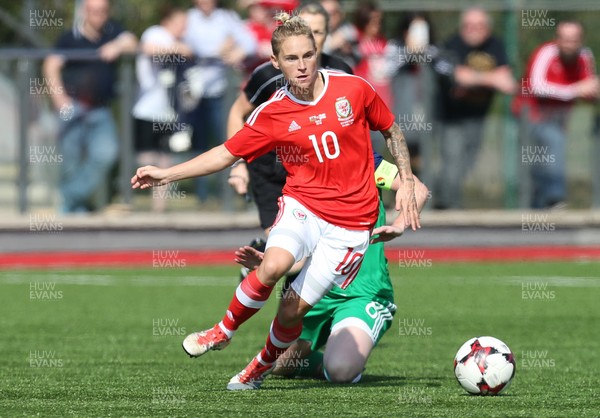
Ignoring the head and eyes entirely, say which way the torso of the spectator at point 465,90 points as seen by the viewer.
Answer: toward the camera

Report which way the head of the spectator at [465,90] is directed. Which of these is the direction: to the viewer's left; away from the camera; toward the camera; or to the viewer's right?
toward the camera

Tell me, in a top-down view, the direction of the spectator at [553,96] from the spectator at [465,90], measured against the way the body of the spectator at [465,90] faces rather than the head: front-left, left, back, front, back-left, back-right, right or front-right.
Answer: left

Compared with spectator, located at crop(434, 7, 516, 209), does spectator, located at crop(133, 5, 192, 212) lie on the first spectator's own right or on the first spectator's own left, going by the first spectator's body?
on the first spectator's own right

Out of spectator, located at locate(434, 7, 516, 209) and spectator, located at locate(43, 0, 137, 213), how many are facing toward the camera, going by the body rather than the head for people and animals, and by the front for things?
2

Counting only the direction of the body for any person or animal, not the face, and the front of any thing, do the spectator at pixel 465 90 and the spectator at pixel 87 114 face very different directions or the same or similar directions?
same or similar directions

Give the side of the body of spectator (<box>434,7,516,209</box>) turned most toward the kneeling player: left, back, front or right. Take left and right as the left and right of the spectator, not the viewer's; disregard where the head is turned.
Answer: front

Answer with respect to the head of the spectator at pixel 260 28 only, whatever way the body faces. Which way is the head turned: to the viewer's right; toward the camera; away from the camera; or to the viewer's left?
toward the camera

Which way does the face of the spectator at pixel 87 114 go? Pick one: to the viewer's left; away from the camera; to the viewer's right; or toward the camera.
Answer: toward the camera

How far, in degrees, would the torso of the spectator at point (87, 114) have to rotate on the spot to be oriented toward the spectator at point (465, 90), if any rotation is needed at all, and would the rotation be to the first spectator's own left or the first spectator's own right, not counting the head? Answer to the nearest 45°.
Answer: approximately 90° to the first spectator's own left

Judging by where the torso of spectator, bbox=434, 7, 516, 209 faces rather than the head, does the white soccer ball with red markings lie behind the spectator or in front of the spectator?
in front

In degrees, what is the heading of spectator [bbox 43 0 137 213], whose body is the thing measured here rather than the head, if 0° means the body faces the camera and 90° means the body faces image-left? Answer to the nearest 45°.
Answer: approximately 0°

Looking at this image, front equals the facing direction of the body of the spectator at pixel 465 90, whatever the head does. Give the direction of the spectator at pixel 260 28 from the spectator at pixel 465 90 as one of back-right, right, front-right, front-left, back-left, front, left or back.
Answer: right

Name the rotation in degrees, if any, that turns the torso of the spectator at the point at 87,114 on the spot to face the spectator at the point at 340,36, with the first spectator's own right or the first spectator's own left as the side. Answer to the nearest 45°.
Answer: approximately 90° to the first spectator's own left

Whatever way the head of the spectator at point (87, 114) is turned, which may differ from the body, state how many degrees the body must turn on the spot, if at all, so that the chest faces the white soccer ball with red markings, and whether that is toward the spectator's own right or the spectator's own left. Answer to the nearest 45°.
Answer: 0° — they already face it

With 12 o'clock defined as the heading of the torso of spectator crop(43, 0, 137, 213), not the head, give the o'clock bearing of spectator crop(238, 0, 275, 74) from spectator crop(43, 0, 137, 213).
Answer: spectator crop(238, 0, 275, 74) is roughly at 9 o'clock from spectator crop(43, 0, 137, 213).
